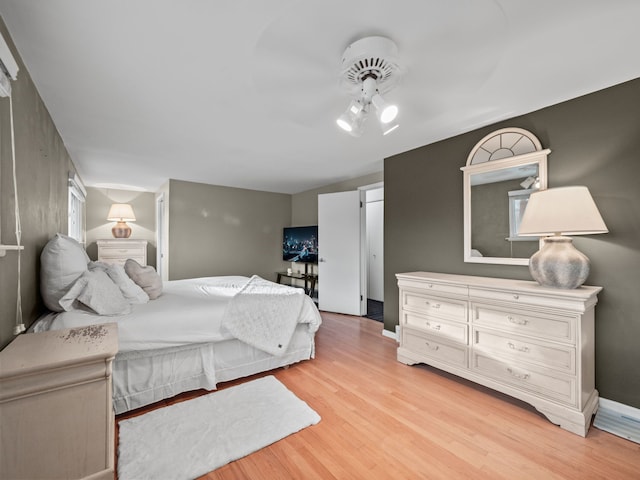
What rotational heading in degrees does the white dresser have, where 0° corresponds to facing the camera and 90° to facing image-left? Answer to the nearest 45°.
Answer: approximately 45°

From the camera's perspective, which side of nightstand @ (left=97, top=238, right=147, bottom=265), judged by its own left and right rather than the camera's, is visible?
front

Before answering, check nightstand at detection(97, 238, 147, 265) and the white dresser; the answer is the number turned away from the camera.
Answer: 0

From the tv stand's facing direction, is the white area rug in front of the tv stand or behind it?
in front

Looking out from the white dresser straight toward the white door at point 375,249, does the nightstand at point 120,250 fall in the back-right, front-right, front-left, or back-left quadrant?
front-left

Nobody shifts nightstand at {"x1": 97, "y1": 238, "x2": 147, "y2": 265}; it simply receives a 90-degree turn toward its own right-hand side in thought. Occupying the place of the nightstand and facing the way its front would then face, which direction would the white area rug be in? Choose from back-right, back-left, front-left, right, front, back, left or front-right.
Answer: left

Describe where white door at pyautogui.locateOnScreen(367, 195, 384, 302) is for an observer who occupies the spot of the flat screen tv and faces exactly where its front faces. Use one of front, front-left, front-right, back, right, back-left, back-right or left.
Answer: back-left

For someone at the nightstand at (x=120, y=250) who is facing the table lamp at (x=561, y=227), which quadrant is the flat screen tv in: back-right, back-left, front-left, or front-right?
front-left

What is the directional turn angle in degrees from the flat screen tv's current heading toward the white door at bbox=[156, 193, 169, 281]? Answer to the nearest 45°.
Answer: approximately 45° to its right

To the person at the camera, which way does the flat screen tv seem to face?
facing the viewer and to the left of the viewer

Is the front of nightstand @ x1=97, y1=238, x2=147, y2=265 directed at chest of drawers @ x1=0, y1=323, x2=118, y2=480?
yes

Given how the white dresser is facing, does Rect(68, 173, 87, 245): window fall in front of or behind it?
in front

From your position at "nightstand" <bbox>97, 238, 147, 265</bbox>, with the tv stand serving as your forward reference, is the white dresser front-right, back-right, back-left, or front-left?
front-right

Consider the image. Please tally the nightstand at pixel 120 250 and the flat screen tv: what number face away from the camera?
0
